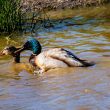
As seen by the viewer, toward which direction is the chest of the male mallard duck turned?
to the viewer's left
